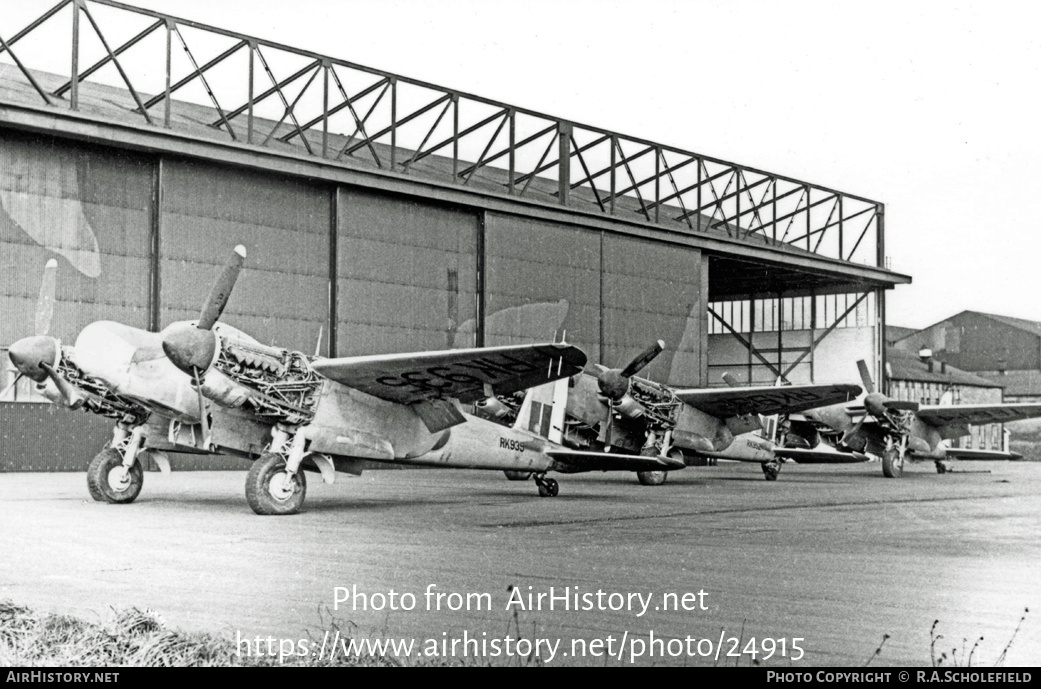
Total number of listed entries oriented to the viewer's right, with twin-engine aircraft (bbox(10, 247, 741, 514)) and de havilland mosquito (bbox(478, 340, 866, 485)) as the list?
0

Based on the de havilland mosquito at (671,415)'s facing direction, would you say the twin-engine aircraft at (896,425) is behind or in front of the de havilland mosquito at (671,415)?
behind

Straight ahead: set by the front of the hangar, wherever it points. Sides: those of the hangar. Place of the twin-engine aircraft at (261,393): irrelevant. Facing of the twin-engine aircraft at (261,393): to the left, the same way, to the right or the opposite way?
to the right

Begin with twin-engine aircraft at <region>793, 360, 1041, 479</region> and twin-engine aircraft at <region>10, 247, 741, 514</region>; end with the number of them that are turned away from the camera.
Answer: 0

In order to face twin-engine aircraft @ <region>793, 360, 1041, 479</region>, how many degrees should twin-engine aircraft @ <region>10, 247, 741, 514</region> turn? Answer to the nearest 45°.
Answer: approximately 180°

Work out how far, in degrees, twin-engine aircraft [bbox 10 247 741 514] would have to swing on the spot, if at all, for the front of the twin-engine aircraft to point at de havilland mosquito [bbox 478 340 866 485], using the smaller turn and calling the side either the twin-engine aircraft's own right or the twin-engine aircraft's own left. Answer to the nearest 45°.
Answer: approximately 180°

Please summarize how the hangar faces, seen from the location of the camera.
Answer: facing the viewer and to the right of the viewer

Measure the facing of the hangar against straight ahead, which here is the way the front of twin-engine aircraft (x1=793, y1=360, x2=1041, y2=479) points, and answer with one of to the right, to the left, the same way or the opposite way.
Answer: to the left

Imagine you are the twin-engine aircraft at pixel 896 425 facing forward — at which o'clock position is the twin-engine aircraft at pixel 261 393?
the twin-engine aircraft at pixel 261 393 is roughly at 11 o'clock from the twin-engine aircraft at pixel 896 425.

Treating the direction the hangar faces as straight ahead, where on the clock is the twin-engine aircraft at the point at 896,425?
The twin-engine aircraft is roughly at 10 o'clock from the hangar.

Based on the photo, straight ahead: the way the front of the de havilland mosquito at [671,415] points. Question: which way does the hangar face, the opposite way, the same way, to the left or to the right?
to the left

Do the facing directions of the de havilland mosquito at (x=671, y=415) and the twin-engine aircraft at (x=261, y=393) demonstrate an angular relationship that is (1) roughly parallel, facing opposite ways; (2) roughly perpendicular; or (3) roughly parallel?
roughly parallel

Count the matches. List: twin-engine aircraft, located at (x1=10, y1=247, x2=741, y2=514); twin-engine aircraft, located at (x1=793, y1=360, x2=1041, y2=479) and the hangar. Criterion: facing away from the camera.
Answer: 0

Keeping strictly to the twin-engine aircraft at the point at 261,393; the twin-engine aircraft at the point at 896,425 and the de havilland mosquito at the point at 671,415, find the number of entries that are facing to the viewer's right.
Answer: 0

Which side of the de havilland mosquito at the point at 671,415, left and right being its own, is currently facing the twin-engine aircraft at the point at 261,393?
front

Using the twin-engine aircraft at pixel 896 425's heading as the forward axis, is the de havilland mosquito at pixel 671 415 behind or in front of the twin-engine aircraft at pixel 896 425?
in front

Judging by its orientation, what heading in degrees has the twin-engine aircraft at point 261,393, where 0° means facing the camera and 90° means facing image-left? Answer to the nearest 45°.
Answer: approximately 45°

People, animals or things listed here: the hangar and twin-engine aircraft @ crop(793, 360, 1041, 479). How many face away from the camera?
0
